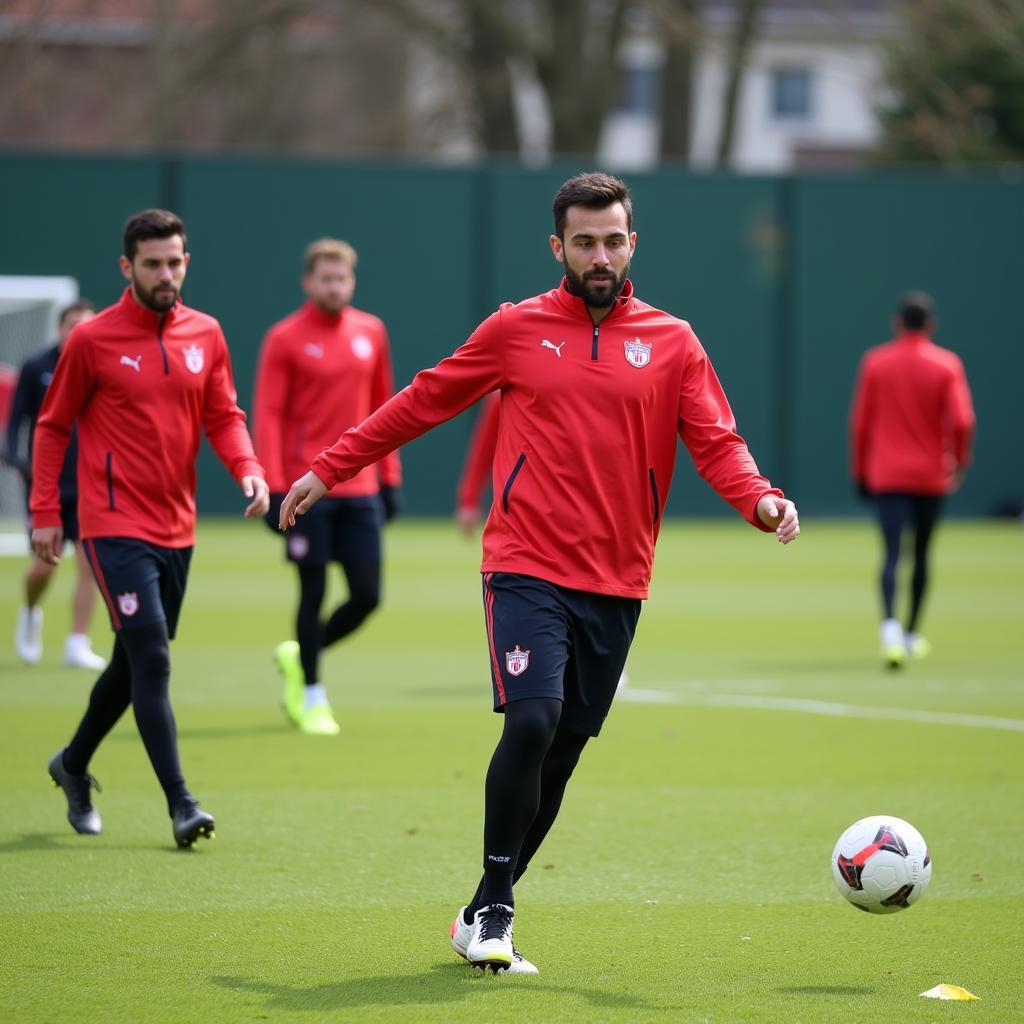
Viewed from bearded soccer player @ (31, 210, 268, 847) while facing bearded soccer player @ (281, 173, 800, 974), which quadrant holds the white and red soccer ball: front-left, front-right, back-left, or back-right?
front-left

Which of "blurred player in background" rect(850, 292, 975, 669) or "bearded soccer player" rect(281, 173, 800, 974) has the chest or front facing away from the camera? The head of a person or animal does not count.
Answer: the blurred player in background

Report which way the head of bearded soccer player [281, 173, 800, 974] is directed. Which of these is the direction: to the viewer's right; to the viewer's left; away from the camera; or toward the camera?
toward the camera

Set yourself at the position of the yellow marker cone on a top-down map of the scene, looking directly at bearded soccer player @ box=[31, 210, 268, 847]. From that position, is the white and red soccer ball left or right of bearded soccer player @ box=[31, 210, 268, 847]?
right

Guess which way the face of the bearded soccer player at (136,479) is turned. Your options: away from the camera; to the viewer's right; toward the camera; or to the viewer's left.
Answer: toward the camera

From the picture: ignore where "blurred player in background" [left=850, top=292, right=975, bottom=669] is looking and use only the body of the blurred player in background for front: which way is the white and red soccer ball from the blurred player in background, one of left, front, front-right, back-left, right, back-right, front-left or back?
back

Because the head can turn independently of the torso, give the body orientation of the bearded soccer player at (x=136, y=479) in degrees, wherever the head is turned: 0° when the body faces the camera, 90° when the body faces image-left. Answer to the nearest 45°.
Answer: approximately 315°

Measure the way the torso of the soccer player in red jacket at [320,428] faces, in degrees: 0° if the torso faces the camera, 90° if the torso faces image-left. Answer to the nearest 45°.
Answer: approximately 0°

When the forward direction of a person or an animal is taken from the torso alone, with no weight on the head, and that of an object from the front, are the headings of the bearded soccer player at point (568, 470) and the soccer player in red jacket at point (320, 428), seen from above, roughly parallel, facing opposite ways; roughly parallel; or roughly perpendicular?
roughly parallel

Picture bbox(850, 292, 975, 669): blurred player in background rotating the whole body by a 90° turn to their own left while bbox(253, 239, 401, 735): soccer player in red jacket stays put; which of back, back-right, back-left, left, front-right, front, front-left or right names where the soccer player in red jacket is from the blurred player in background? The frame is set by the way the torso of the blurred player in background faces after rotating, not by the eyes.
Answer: front-left

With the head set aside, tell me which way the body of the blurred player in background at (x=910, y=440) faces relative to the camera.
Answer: away from the camera

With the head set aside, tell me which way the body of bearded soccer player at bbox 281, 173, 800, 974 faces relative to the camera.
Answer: toward the camera

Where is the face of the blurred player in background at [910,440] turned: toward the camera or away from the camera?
away from the camera

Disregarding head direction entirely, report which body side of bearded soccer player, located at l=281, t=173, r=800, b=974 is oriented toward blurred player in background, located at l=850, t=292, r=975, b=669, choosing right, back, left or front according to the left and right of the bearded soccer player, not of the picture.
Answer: back
